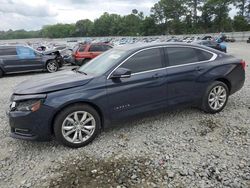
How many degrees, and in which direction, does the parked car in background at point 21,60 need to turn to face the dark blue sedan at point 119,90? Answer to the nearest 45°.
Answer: approximately 90° to its right

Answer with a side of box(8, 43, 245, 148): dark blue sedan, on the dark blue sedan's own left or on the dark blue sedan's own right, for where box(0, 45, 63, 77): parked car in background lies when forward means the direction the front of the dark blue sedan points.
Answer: on the dark blue sedan's own right

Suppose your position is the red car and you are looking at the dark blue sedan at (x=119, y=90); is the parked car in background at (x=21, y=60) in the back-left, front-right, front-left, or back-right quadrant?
front-right

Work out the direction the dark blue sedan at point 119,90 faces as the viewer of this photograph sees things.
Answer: facing the viewer and to the left of the viewer

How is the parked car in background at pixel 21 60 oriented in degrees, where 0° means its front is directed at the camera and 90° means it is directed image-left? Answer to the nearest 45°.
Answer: approximately 270°

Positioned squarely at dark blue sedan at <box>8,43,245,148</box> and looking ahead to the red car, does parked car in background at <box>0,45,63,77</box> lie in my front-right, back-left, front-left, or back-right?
front-left

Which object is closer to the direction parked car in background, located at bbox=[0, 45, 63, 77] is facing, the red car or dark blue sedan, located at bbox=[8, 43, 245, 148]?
the red car

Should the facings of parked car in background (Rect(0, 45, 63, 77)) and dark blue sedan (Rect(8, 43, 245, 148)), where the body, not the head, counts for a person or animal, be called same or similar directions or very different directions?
very different directions

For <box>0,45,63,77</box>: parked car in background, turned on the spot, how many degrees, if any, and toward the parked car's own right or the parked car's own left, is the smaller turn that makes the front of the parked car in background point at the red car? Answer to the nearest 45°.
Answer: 0° — it already faces it

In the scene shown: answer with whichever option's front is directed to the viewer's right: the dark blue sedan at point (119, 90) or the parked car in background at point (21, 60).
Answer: the parked car in background

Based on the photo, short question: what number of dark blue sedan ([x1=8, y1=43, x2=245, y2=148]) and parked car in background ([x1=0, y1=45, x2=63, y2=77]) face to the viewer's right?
1
